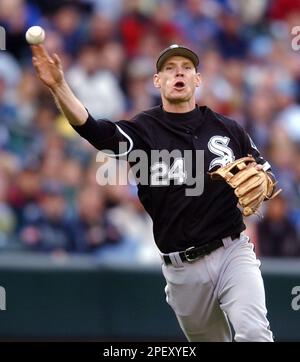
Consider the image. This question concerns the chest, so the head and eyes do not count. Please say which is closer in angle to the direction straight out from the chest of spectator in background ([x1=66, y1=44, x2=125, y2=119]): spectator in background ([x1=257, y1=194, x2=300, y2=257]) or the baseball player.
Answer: the baseball player

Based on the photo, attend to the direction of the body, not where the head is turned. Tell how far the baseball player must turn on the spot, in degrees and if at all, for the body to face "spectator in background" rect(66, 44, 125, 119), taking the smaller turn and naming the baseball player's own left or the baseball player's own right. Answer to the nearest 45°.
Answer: approximately 180°

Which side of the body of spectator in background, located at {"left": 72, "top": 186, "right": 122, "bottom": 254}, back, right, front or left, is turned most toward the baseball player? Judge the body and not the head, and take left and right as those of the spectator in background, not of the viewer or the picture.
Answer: front

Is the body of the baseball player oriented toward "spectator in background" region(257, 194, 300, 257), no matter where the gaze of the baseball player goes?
no

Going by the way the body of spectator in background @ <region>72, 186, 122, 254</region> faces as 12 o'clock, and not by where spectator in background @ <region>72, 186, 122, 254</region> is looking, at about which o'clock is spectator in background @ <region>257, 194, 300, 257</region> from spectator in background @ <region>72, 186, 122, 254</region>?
spectator in background @ <region>257, 194, 300, 257</region> is roughly at 9 o'clock from spectator in background @ <region>72, 186, 122, 254</region>.

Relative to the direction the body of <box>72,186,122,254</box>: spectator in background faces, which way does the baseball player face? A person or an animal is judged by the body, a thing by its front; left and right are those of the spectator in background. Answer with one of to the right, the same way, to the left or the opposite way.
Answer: the same way

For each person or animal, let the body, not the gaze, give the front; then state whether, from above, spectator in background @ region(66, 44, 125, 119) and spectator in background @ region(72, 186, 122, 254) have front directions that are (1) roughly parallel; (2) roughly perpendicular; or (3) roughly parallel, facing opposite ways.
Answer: roughly parallel

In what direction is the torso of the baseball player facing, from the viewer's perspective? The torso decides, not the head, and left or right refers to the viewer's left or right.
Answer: facing the viewer

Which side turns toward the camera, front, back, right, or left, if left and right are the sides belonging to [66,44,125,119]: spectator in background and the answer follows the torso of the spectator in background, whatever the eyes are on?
front

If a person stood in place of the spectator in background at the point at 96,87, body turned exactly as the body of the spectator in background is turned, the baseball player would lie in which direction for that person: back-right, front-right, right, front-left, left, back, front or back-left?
front

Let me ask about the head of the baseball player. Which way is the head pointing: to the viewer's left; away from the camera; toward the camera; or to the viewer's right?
toward the camera

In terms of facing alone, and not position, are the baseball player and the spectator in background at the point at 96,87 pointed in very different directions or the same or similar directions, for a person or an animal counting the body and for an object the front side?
same or similar directions
